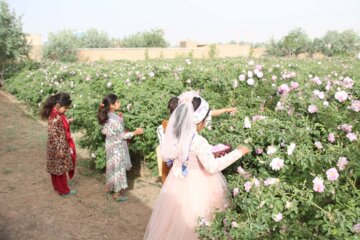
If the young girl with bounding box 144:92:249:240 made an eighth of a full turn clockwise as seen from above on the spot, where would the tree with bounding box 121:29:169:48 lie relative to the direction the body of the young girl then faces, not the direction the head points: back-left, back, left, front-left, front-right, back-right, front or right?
left

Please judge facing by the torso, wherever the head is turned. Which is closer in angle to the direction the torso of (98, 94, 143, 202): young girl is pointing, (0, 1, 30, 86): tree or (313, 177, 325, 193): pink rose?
the pink rose

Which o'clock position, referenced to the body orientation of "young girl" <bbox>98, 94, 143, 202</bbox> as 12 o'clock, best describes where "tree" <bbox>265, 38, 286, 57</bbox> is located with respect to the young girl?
The tree is roughly at 10 o'clock from the young girl.

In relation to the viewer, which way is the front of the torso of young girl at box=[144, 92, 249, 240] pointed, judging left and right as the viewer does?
facing away from the viewer and to the right of the viewer

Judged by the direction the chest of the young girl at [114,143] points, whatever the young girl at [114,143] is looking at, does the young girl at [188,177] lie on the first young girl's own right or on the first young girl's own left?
on the first young girl's own right

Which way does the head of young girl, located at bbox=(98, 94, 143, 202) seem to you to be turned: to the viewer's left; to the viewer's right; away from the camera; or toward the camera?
to the viewer's right

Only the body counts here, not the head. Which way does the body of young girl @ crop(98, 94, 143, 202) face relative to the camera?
to the viewer's right

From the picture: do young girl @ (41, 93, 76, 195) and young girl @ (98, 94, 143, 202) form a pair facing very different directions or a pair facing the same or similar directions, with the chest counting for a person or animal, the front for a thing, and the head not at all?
same or similar directions

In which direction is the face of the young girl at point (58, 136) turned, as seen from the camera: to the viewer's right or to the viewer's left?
to the viewer's right

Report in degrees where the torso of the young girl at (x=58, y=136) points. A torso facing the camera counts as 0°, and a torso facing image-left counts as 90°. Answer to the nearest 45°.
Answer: approximately 270°

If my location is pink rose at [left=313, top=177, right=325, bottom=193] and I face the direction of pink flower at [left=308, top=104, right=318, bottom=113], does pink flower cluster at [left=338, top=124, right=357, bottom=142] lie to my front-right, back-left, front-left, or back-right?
front-right

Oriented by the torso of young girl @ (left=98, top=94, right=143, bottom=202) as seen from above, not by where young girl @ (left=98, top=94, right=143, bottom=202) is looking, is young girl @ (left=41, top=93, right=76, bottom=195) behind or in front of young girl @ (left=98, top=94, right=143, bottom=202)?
behind

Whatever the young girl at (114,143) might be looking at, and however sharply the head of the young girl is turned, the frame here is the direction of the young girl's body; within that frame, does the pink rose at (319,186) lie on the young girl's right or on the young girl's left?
on the young girl's right

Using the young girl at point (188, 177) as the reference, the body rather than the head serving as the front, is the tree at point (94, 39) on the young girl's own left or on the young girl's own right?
on the young girl's own left
